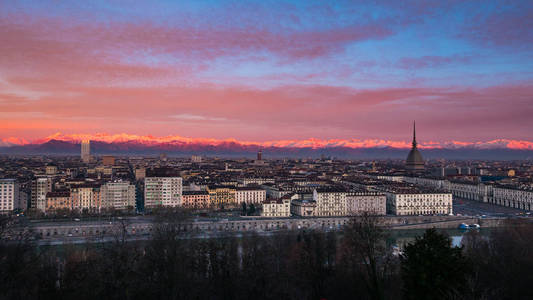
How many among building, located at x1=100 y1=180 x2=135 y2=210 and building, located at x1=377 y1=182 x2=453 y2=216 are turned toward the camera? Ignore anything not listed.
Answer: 2

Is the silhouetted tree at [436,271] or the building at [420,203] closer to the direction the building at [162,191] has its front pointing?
the silhouetted tree

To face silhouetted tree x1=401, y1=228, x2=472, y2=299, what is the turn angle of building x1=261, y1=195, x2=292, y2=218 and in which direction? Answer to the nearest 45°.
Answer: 0° — it already faces it

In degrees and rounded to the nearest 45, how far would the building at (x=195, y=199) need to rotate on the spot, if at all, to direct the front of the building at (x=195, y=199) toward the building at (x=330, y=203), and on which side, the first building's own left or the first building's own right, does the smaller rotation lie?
approximately 45° to the first building's own left

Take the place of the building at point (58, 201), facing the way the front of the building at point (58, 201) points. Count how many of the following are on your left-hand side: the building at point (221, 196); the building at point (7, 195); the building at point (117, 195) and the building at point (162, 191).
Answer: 3

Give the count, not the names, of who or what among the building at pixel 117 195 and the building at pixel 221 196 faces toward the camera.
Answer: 2

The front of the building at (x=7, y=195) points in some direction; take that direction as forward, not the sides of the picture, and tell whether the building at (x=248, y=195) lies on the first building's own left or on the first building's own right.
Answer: on the first building's own left

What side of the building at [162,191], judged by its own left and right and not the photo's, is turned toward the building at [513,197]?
left
